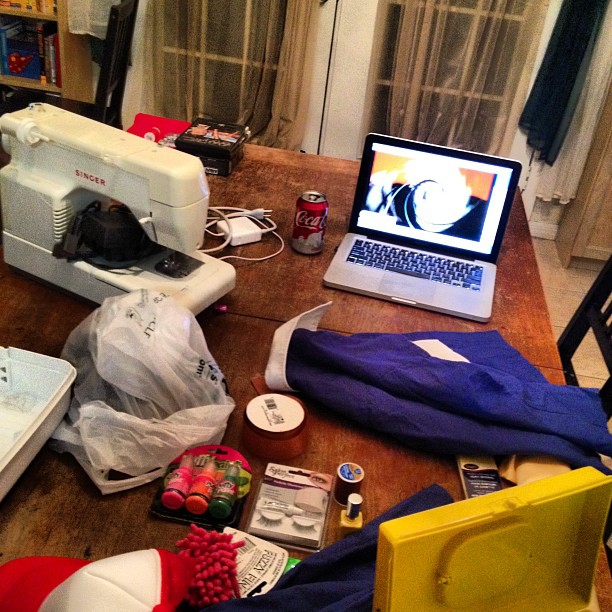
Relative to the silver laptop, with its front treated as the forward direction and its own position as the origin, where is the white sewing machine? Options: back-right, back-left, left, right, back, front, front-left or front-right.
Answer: front-right

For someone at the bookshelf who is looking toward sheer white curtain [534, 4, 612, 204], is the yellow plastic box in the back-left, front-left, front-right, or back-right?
front-right

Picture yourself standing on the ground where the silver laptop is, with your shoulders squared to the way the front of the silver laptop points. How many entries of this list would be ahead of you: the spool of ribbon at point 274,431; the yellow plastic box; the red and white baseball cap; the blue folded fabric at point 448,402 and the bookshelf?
4

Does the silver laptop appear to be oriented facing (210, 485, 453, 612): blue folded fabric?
yes

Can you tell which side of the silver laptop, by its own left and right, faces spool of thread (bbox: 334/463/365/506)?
front

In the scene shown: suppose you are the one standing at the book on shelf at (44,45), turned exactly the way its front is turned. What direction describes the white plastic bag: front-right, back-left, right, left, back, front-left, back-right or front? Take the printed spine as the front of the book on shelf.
front

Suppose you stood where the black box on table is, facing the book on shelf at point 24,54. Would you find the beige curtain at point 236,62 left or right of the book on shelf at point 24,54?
right

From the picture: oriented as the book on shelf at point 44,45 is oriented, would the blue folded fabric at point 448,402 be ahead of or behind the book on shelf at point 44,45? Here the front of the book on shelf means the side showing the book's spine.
ahead

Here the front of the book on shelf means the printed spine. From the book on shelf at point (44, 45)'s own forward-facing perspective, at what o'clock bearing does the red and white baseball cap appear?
The red and white baseball cap is roughly at 12 o'clock from the book on shelf.

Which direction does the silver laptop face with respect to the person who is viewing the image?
facing the viewer

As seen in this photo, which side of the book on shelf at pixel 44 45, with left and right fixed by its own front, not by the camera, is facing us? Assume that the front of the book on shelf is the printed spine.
front

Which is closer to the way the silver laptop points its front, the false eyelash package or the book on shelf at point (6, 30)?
the false eyelash package

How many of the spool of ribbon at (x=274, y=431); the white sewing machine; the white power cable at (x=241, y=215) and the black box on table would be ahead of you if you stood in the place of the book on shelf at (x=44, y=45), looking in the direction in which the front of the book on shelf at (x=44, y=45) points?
4

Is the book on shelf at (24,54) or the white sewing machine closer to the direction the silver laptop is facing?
the white sewing machine

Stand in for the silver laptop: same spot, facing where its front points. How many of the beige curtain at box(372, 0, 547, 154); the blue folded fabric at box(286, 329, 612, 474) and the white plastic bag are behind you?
1

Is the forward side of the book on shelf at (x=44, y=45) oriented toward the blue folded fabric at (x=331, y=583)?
yes
